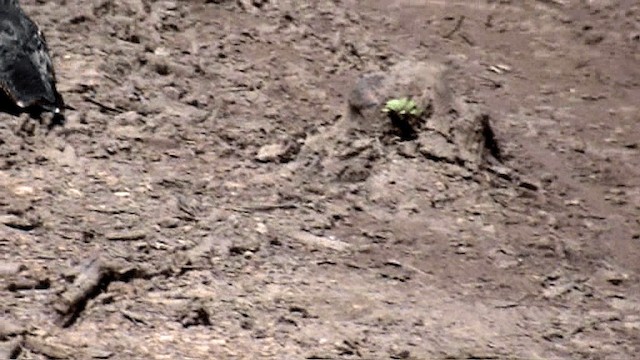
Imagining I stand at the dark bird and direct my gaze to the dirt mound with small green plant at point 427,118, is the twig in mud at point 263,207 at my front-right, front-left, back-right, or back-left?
front-right

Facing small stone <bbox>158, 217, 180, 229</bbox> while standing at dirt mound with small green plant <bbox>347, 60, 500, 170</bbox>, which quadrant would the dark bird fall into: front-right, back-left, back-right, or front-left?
front-right
